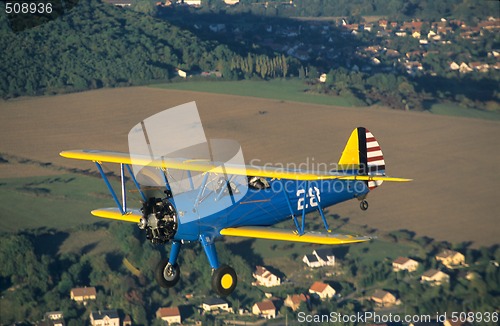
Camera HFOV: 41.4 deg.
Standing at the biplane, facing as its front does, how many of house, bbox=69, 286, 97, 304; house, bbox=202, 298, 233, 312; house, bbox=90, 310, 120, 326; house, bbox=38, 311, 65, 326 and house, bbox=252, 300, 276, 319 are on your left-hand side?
0

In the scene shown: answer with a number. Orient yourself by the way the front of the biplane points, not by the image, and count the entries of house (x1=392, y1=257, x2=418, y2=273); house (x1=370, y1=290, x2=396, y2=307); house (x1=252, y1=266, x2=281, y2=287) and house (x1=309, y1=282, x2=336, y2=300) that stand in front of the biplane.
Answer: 0

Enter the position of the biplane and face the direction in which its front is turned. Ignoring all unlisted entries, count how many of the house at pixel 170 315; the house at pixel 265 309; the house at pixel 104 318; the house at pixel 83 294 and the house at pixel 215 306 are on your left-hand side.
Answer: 0

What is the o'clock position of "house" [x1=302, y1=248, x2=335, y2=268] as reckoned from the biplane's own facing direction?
The house is roughly at 5 o'clock from the biplane.

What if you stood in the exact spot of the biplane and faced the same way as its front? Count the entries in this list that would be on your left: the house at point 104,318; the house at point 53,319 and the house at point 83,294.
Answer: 0

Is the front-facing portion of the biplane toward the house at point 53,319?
no

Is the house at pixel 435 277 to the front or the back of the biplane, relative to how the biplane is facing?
to the back

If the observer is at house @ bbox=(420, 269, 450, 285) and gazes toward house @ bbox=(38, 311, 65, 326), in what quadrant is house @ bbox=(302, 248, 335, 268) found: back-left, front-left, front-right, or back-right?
front-right

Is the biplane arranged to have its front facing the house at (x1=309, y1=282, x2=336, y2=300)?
no

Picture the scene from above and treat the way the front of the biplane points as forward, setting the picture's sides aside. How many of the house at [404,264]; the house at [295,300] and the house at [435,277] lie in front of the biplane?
0

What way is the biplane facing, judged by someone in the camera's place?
facing the viewer and to the left of the viewer

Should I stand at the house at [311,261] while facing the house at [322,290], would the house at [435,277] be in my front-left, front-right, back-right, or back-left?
front-left
